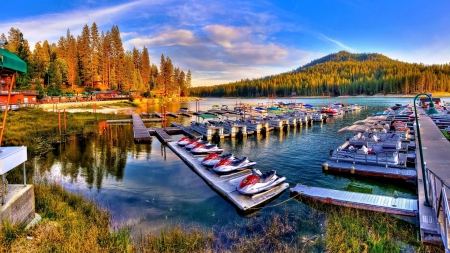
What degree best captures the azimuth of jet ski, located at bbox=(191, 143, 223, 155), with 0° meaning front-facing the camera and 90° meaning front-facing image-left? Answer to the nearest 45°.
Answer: approximately 90°

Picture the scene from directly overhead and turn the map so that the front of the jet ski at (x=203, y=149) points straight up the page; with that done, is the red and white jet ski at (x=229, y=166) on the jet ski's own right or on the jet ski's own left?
on the jet ski's own left

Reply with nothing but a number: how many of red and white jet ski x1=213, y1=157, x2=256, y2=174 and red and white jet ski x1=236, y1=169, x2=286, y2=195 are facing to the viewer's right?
0

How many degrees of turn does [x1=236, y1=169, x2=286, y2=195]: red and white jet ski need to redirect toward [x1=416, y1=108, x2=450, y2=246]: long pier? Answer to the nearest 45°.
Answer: approximately 135° to its left

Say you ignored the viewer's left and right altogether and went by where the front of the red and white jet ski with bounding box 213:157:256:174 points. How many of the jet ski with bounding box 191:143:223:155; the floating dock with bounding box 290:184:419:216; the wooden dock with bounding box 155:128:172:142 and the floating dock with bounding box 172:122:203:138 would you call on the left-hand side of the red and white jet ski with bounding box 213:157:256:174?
1

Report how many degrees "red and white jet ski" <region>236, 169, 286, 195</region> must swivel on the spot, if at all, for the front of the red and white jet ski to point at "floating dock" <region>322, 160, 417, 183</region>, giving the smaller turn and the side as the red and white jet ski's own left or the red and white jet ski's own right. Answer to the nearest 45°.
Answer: approximately 180°

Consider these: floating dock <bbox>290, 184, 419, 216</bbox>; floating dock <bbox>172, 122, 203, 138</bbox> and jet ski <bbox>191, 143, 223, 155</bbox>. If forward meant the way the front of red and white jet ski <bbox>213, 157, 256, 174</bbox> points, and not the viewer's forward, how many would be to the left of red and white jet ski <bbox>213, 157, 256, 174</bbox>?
1
